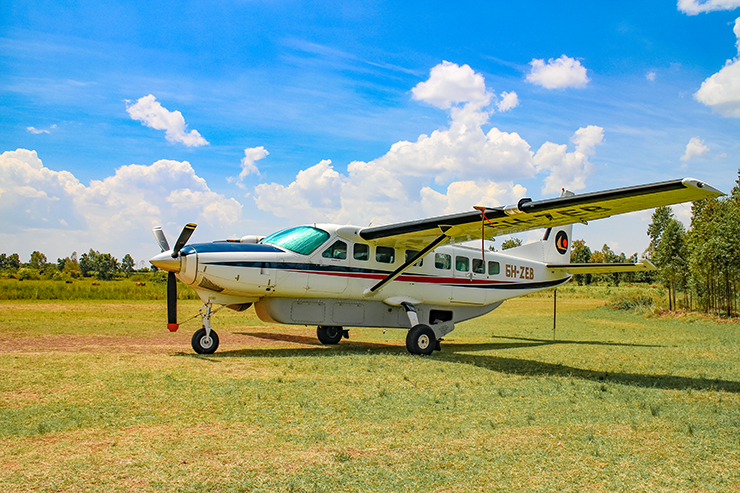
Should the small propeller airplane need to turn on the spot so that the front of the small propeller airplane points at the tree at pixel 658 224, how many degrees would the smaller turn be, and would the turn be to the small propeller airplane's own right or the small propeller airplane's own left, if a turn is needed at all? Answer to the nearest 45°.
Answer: approximately 180°

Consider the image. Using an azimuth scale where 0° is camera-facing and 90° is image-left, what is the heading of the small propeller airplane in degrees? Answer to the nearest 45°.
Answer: approximately 45°

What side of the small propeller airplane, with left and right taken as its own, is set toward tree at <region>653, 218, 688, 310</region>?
back
